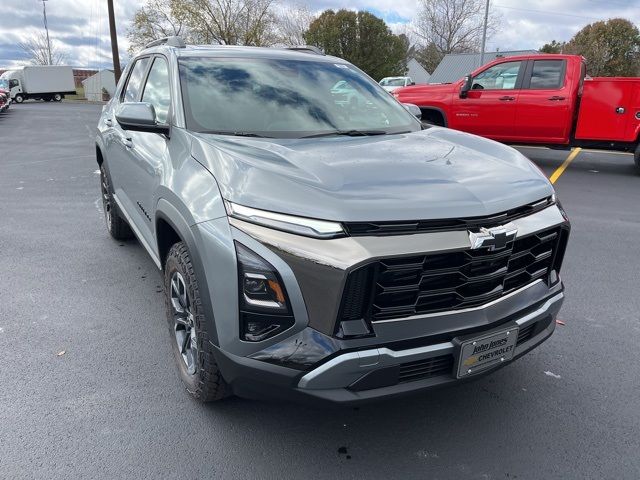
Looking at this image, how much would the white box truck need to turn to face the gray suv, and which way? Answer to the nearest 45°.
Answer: approximately 90° to its left

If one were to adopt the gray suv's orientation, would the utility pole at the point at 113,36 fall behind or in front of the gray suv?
behind

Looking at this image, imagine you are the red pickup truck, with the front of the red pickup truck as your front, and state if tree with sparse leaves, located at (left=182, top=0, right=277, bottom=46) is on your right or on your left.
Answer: on your right

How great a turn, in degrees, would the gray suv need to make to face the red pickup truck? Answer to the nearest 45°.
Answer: approximately 90° to its left

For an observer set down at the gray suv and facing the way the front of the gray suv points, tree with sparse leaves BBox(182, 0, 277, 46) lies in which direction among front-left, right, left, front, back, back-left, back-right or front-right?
back-left

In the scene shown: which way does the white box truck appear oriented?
to the viewer's left

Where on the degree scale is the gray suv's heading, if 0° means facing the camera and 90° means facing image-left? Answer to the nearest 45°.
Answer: approximately 315°

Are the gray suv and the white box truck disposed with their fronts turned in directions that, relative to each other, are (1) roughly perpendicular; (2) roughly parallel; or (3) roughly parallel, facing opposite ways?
roughly perpendicular

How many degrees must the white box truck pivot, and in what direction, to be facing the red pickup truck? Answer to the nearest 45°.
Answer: approximately 90° to its left

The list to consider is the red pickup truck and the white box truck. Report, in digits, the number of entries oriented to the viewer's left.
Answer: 2

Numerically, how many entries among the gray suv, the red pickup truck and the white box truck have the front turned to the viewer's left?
2

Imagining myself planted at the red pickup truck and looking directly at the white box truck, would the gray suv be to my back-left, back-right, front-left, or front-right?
back-left

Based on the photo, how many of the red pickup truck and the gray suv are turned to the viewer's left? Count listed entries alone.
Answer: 1

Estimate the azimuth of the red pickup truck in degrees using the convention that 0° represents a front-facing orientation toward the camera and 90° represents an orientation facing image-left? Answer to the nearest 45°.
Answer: approximately 90°

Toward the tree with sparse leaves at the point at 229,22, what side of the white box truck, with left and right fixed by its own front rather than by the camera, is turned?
back

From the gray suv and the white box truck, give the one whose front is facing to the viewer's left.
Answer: the white box truck
